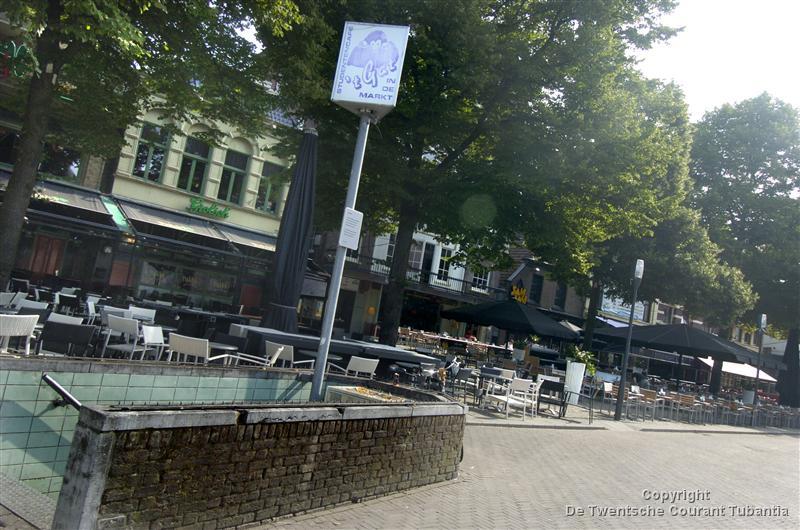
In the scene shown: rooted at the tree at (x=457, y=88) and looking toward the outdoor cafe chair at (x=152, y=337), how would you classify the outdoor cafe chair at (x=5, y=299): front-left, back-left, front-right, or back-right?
front-right

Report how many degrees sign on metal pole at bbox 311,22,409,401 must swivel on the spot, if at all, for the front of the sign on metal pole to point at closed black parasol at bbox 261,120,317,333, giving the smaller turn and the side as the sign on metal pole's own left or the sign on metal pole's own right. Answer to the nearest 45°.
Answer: approximately 180°

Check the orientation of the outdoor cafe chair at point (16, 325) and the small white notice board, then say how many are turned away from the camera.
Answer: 1

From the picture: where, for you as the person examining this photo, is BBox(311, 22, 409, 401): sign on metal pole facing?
facing the viewer

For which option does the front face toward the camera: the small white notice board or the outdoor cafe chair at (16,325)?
the small white notice board

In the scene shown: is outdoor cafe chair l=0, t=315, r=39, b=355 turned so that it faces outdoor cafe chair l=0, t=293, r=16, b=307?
yes

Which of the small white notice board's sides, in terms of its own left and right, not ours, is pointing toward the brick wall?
front

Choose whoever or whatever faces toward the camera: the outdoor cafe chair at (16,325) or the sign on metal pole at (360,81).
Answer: the sign on metal pole

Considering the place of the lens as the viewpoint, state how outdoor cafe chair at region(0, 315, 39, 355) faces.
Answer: facing away from the viewer
